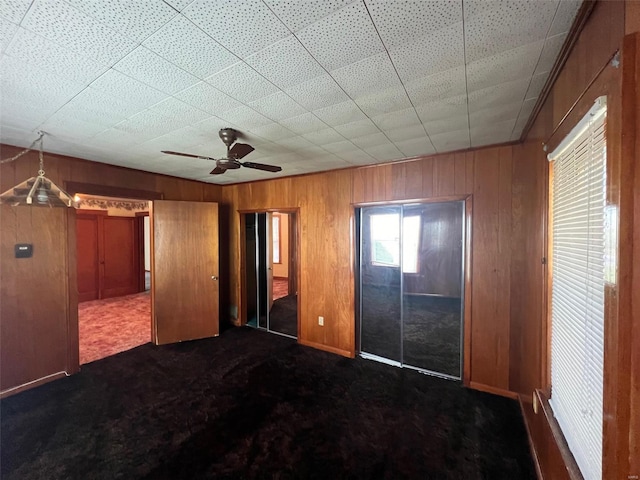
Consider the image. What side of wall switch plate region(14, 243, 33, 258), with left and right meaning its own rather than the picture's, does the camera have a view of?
front

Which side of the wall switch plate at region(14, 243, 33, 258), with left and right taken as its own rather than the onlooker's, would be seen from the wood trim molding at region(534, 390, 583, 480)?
front

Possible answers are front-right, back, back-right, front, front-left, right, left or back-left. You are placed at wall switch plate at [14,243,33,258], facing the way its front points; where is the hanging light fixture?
front

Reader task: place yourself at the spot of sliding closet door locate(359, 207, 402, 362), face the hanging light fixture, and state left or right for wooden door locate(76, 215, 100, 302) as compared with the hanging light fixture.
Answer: right

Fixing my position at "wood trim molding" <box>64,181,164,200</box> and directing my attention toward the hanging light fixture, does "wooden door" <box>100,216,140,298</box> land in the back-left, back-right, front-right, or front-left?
back-right

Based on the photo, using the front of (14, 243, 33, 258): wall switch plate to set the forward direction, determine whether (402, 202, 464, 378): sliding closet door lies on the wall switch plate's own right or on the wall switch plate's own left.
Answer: on the wall switch plate's own left

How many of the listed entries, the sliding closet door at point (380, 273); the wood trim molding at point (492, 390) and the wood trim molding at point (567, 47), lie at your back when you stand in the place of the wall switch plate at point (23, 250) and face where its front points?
0

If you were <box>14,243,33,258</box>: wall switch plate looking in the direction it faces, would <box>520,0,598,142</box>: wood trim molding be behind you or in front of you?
in front

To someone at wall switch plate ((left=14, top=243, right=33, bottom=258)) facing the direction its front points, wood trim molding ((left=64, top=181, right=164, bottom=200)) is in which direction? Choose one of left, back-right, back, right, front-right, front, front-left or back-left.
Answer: left

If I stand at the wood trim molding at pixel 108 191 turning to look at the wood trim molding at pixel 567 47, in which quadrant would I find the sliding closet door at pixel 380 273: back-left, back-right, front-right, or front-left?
front-left

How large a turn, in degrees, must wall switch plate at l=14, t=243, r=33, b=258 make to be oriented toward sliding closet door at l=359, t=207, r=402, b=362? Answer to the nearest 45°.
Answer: approximately 45° to its left

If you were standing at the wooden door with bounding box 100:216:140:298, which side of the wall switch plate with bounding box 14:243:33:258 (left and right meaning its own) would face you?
back

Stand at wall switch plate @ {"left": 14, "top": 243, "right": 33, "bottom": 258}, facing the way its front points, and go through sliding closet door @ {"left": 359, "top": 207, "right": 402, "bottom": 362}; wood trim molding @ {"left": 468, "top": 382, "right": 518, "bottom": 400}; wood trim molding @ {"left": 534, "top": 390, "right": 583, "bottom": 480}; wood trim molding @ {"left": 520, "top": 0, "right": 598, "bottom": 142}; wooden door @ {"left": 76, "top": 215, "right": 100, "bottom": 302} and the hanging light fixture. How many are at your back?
1

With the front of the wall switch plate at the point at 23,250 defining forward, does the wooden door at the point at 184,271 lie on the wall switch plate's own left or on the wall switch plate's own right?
on the wall switch plate's own left

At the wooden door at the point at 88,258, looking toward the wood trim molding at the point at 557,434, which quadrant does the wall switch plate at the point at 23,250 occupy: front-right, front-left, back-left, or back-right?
front-right

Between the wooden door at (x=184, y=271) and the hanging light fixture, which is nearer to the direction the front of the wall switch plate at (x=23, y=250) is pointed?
the hanging light fixture

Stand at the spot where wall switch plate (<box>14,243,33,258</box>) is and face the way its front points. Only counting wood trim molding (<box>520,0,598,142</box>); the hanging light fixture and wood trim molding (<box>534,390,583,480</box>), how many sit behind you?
0

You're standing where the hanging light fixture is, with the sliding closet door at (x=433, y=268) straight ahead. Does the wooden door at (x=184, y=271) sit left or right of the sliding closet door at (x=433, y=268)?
left
